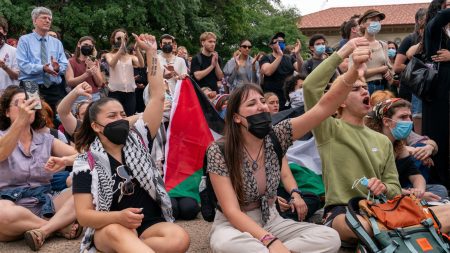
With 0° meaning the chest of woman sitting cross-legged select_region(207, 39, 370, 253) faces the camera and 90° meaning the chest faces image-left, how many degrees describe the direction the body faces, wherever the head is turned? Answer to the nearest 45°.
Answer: approximately 315°

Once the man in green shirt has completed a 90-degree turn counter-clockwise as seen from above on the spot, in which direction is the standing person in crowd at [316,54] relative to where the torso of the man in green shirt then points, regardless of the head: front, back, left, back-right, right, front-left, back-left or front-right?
front-left

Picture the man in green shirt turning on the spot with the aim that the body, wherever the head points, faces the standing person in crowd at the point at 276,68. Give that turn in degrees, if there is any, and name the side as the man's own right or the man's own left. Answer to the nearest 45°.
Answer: approximately 135° to the man's own left

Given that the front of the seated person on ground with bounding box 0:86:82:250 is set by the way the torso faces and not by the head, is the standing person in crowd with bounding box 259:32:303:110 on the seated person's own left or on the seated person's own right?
on the seated person's own left
